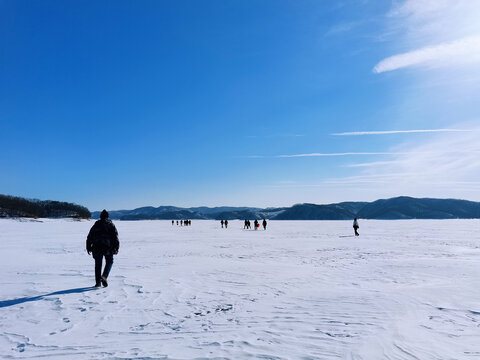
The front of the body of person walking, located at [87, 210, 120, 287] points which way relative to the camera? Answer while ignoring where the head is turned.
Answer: away from the camera
